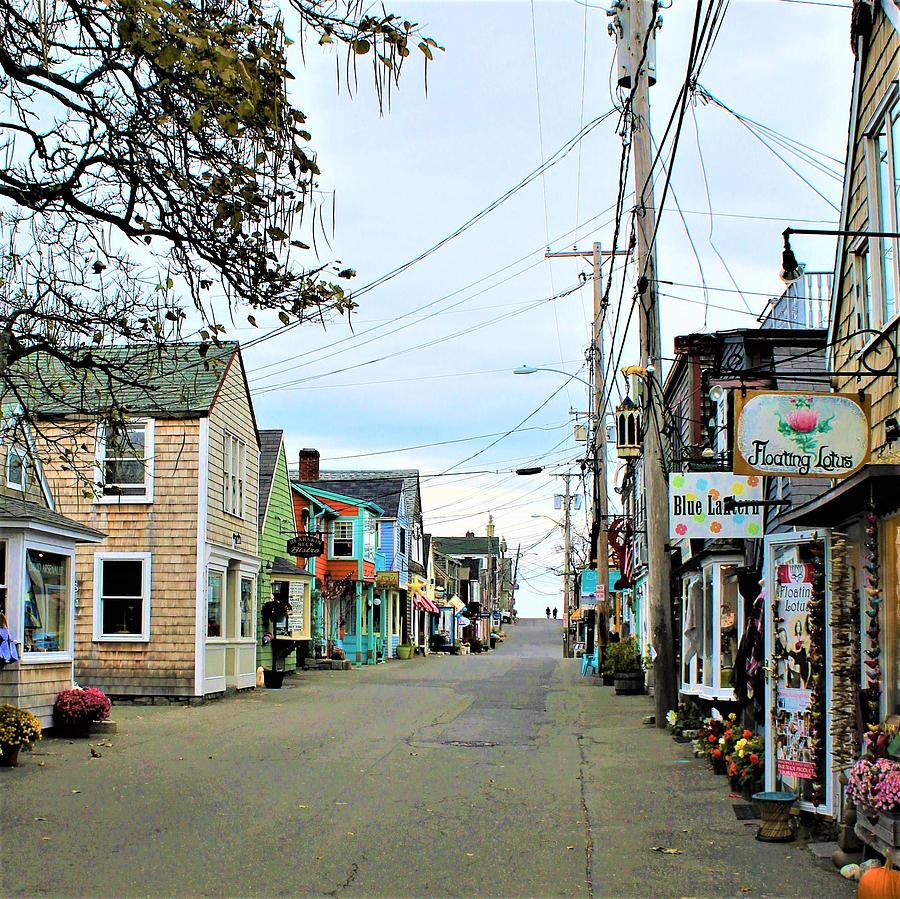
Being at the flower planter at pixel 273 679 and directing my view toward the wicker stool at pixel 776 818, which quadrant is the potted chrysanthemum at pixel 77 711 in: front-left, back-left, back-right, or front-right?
front-right

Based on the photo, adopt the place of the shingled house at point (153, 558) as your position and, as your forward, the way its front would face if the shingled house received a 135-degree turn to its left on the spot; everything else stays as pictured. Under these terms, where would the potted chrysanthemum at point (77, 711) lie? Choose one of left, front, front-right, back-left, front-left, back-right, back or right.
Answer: back-left

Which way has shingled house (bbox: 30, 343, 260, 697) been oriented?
to the viewer's right

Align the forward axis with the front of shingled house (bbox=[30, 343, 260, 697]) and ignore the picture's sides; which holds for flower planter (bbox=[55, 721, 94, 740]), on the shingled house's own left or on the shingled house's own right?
on the shingled house's own right

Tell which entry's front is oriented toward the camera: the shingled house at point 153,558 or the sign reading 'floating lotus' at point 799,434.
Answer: the sign reading 'floating lotus'

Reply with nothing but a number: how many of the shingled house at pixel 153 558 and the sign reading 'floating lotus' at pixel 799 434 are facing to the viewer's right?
1

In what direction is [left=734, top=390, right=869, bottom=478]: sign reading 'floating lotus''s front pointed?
toward the camera

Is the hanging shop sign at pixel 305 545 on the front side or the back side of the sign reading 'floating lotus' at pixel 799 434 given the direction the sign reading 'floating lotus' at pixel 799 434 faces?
on the back side
